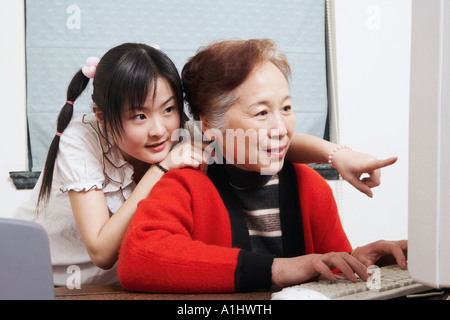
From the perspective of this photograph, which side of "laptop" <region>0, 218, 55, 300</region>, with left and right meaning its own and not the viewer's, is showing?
back

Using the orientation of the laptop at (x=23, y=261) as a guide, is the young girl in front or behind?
in front

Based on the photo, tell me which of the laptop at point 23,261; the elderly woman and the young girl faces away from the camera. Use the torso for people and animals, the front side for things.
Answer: the laptop

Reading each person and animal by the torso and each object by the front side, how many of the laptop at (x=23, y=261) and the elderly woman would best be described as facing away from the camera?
1

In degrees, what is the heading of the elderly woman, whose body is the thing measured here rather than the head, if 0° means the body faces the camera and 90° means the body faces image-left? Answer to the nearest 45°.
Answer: approximately 315°

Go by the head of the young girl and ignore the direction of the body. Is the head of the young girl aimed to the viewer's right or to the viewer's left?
to the viewer's right

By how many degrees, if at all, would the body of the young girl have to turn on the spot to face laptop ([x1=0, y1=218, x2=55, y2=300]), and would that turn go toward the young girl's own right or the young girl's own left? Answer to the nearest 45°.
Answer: approximately 45° to the young girl's own right

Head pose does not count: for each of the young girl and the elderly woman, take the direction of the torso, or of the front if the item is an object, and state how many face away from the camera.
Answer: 0

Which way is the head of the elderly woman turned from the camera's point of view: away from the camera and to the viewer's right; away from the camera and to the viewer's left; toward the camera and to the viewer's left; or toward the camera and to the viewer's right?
toward the camera and to the viewer's right
